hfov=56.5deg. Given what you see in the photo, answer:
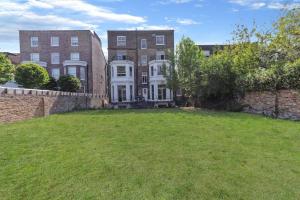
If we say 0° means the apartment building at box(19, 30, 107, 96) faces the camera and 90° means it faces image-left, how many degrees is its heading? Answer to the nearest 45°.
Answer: approximately 0°

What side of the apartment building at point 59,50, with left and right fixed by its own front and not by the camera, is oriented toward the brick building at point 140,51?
left

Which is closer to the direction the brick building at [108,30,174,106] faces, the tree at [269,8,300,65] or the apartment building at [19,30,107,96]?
the tree

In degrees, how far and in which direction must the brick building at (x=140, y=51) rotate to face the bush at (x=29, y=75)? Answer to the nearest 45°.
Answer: approximately 45° to its right

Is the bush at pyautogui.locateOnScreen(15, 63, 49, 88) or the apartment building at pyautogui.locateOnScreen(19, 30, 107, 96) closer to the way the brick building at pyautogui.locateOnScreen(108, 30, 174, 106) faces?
the bush

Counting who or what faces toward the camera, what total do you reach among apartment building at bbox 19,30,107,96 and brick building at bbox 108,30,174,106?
2

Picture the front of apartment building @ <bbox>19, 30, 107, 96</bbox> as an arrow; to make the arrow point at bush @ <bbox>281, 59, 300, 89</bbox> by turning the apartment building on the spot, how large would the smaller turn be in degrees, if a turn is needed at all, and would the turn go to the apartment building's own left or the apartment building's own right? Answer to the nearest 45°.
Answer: approximately 45° to the apartment building's own left
